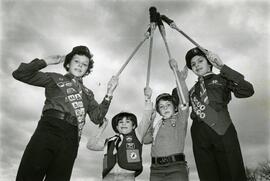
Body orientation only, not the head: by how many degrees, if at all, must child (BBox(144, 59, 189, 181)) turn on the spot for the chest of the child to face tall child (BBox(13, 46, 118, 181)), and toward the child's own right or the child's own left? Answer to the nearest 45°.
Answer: approximately 45° to the child's own right

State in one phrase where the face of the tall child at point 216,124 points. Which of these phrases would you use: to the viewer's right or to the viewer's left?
to the viewer's left

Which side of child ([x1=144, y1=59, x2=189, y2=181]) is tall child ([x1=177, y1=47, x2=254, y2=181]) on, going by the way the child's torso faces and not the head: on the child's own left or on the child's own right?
on the child's own left

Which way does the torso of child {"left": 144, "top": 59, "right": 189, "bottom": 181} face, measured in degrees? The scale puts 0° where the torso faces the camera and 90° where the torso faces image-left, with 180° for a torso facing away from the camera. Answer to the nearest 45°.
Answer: approximately 0°

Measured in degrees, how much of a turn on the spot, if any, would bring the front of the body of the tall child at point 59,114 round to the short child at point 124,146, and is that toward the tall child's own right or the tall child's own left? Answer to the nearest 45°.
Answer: approximately 90° to the tall child's own left

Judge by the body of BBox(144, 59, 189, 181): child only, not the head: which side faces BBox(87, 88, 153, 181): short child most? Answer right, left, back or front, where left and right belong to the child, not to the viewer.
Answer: right

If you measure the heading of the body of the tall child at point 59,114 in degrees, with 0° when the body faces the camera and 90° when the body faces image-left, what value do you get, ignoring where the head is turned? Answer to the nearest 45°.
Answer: approximately 315°
